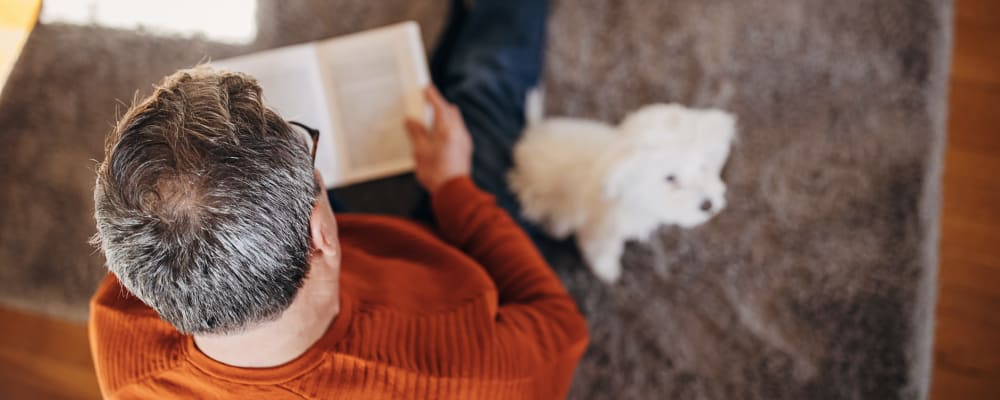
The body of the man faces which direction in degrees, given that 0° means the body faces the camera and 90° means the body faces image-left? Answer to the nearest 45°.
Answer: approximately 180°

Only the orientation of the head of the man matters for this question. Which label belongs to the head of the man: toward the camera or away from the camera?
away from the camera

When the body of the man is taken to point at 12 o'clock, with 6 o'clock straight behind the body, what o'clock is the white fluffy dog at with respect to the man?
The white fluffy dog is roughly at 2 o'clock from the man.
